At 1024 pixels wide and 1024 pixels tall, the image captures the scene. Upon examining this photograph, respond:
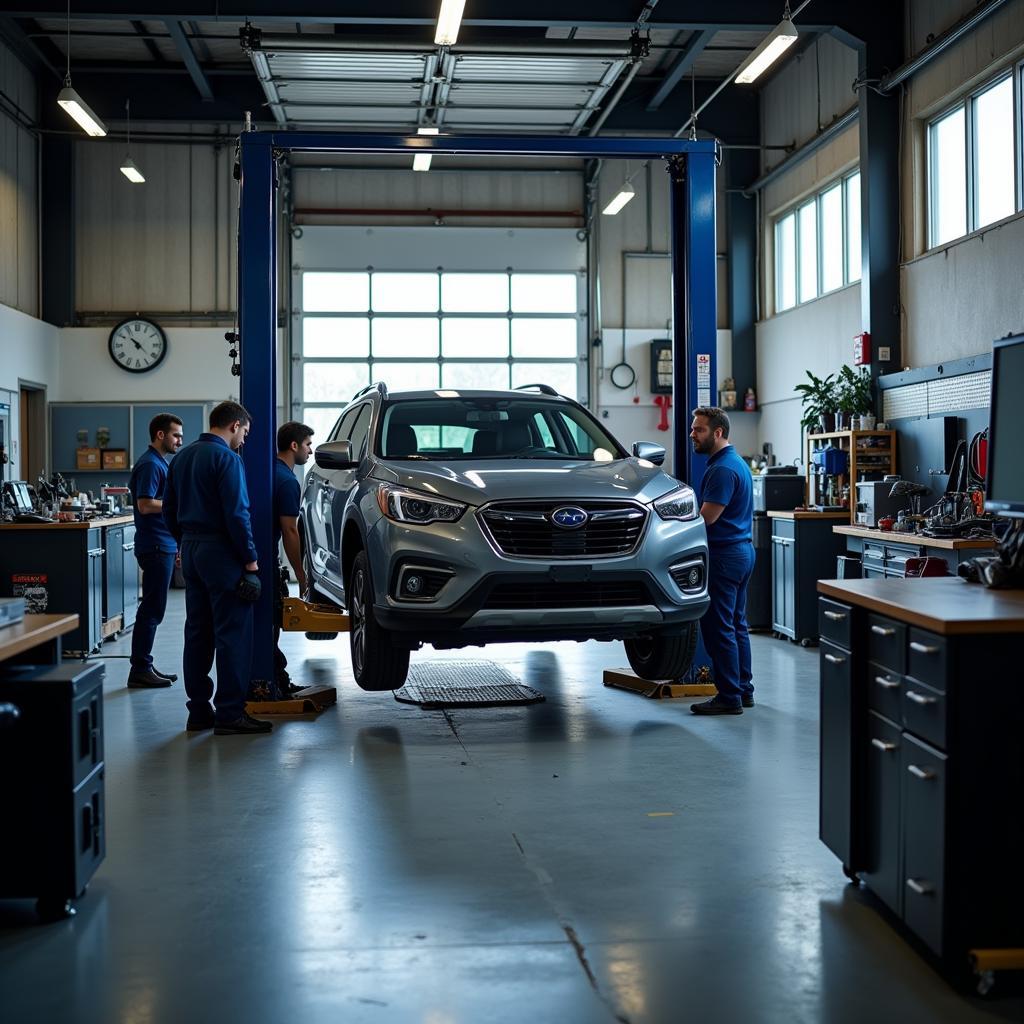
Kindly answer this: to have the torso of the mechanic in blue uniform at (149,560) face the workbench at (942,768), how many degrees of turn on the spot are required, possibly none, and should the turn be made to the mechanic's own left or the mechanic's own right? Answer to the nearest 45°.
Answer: approximately 90° to the mechanic's own right

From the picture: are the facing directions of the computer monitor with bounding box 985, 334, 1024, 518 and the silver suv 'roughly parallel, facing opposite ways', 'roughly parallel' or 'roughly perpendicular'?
roughly perpendicular

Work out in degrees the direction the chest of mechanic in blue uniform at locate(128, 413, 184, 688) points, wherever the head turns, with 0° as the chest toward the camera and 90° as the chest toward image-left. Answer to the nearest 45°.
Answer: approximately 270°

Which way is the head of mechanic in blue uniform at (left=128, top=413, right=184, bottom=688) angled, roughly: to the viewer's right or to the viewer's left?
to the viewer's right

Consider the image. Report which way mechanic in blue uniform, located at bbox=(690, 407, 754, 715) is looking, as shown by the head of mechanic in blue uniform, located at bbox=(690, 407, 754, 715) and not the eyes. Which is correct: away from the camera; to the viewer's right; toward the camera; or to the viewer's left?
to the viewer's left

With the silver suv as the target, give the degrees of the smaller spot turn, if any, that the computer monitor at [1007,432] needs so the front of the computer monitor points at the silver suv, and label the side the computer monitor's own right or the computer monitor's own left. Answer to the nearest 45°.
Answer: approximately 90° to the computer monitor's own right

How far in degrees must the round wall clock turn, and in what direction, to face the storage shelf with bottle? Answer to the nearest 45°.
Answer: approximately 45° to its left

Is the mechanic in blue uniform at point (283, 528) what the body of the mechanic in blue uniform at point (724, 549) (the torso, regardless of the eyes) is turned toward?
yes

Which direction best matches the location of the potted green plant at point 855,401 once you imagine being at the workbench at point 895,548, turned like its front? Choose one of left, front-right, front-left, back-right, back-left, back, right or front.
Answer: back-right

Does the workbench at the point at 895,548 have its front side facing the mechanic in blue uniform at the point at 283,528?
yes

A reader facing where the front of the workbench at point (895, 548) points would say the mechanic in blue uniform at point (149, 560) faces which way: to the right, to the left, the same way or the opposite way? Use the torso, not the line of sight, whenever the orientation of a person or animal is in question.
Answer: the opposite way

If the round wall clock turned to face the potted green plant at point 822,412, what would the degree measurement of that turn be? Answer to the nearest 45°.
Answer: approximately 45° to its left
